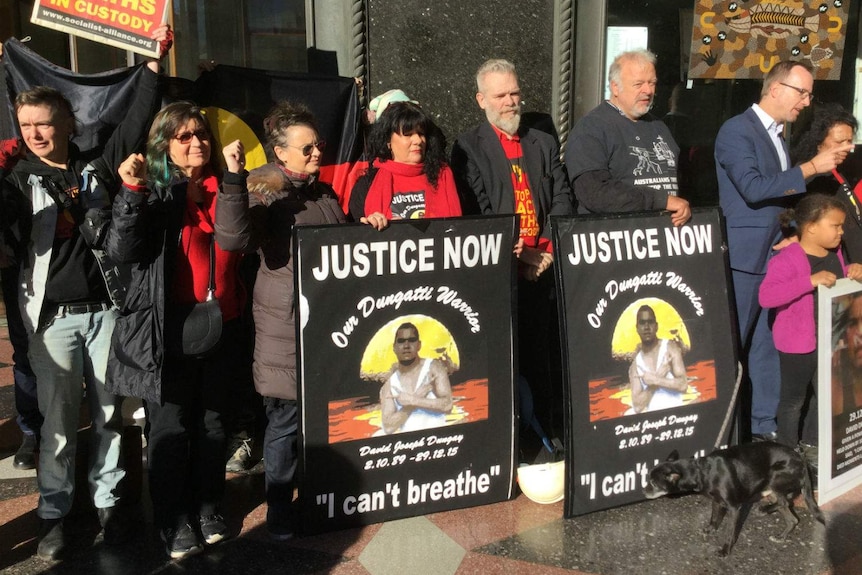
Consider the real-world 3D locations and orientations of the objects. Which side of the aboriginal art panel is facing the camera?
front

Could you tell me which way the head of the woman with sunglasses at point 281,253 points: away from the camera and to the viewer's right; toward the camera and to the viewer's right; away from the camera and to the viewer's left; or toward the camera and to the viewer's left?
toward the camera and to the viewer's right

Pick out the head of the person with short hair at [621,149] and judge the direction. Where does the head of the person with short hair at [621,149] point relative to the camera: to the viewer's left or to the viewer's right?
to the viewer's right

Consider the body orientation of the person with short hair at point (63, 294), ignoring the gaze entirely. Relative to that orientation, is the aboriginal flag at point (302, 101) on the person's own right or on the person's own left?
on the person's own left

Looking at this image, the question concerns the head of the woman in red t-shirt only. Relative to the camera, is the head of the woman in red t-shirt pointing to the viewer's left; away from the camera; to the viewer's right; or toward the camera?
toward the camera

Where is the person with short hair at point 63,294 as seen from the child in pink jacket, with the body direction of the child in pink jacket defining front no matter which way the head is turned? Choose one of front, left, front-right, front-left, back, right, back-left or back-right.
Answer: right

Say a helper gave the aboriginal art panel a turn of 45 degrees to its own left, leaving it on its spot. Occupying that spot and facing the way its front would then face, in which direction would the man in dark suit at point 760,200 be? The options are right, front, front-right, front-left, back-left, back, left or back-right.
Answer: front-right

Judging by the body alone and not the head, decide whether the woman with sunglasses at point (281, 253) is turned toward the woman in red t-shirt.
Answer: no

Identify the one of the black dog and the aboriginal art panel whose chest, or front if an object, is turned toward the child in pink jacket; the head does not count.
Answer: the aboriginal art panel

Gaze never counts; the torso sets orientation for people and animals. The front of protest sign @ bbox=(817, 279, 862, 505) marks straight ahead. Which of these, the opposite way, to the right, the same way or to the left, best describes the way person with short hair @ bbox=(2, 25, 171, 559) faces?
the same way

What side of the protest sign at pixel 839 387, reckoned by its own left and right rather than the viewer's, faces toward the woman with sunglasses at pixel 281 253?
right

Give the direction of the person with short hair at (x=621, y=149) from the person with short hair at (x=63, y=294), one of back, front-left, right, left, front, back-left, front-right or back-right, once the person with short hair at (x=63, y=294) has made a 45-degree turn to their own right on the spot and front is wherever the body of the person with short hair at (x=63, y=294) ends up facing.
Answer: back-left

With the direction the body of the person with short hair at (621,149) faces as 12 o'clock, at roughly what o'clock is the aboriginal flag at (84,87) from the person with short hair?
The aboriginal flag is roughly at 4 o'clock from the person with short hair.

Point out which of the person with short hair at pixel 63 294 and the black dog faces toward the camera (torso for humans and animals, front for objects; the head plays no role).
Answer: the person with short hair
